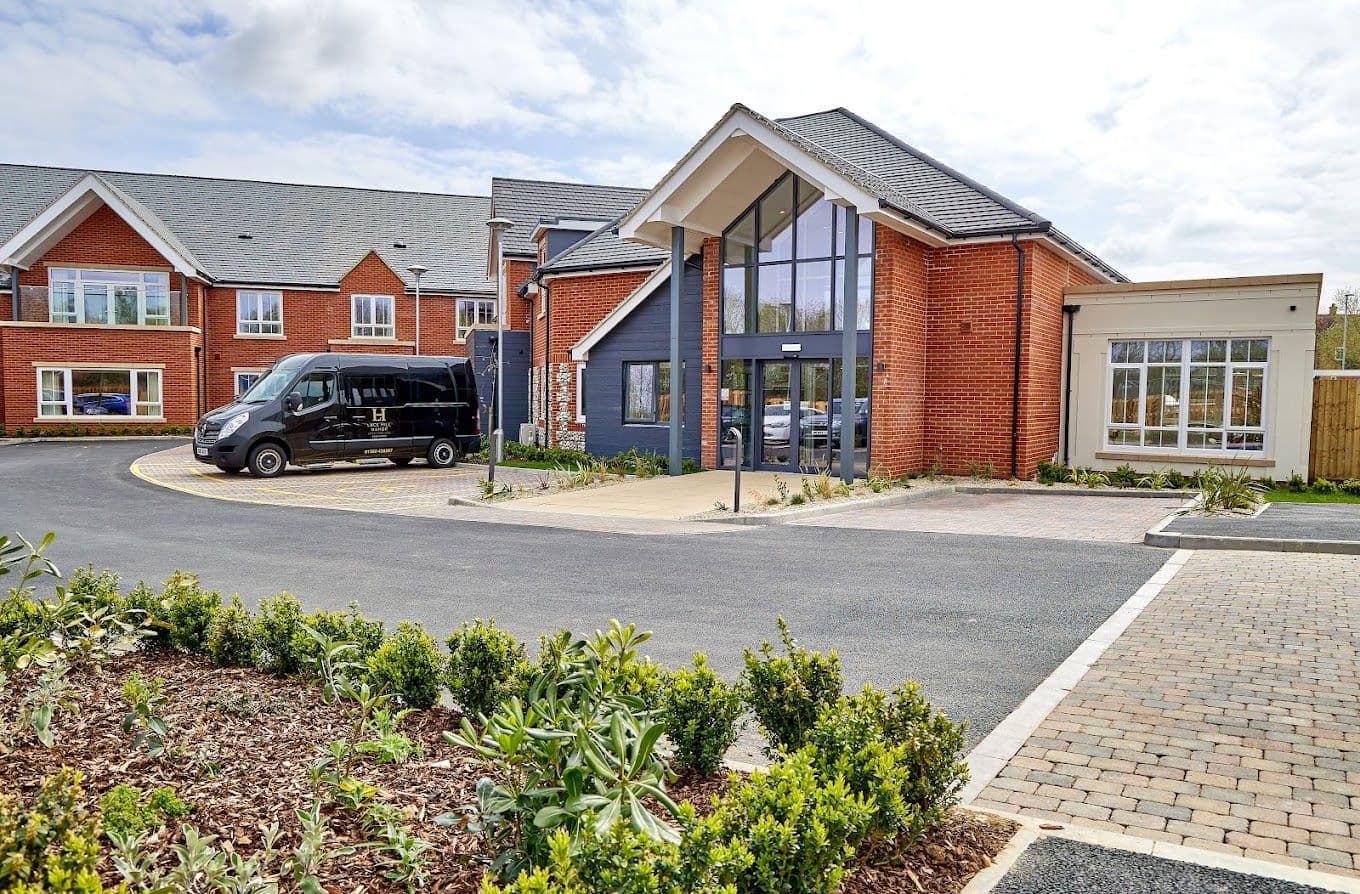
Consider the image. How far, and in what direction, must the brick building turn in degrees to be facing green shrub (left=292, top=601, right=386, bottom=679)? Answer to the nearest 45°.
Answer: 0° — it already faces it

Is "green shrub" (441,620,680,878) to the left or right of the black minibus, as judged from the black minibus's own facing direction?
on its left

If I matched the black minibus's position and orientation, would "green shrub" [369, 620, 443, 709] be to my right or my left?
on my left

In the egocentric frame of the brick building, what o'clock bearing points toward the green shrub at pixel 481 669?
The green shrub is roughly at 12 o'clock from the brick building.

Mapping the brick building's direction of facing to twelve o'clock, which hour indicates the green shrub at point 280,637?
The green shrub is roughly at 12 o'clock from the brick building.

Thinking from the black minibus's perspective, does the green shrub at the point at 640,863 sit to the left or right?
on its left

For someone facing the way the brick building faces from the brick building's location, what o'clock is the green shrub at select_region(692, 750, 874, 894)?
The green shrub is roughly at 12 o'clock from the brick building.

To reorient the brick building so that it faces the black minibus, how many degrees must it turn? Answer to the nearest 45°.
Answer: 0° — it already faces it

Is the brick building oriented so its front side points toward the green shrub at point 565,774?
yes

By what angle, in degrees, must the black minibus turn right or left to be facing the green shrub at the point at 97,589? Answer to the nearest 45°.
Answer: approximately 45° to its left

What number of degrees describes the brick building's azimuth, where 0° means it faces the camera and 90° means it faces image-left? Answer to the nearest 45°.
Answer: approximately 0°
